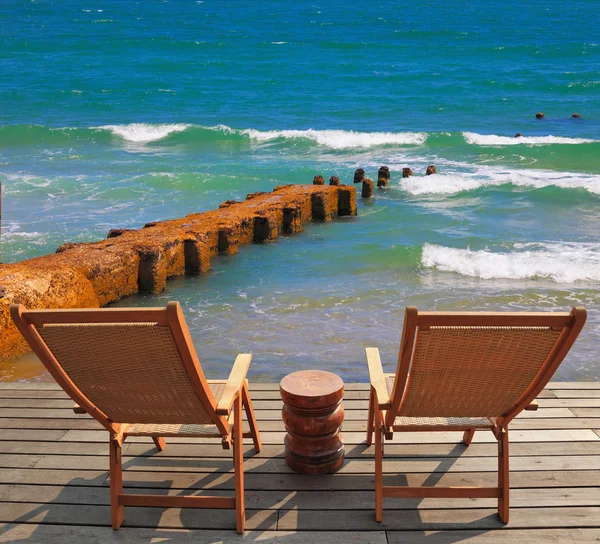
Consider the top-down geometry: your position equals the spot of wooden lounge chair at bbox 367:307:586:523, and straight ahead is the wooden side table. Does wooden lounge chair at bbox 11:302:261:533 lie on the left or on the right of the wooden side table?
left

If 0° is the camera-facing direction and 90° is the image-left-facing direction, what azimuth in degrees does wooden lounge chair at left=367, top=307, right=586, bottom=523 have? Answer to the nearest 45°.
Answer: approximately 180°

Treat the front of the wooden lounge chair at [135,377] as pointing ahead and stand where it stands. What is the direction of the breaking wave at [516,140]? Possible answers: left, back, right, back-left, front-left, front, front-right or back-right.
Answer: front-right

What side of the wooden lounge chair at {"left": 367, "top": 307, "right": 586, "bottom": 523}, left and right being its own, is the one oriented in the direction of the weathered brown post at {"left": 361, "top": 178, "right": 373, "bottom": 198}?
front

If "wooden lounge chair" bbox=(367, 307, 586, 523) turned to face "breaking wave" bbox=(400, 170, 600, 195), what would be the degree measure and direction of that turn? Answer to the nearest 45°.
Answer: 0° — it already faces it

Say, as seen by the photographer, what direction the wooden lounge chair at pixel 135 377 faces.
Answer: facing away from the viewer

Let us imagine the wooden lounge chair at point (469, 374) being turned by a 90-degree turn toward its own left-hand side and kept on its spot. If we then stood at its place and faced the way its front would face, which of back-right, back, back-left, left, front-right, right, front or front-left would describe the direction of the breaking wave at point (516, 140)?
right

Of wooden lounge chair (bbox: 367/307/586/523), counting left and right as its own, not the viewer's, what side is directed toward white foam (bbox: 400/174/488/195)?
front

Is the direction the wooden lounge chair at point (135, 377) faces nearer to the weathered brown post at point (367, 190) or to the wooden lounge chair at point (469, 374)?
the weathered brown post

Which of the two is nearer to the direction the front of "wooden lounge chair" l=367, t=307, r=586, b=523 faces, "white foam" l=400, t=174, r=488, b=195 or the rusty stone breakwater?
the white foam

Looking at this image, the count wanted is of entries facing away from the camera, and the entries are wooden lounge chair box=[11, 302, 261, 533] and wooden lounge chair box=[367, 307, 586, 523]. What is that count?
2
